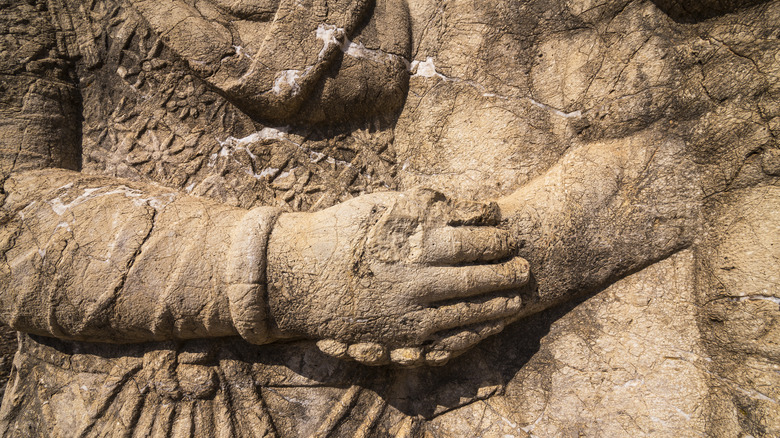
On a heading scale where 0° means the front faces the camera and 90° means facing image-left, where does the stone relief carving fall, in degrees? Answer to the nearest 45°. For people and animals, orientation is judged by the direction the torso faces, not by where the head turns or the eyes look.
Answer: approximately 0°
